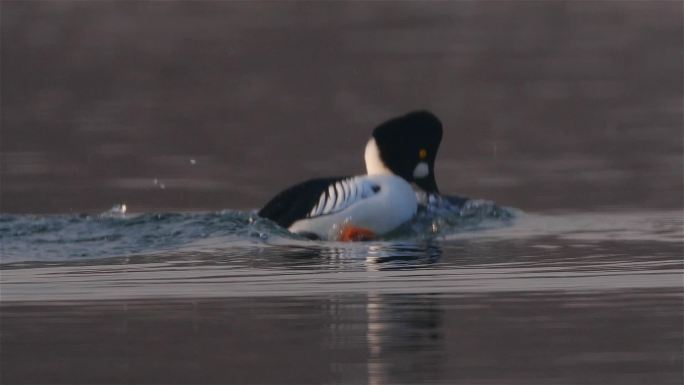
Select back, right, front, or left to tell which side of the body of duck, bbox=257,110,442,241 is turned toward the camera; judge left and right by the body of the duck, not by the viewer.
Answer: right
